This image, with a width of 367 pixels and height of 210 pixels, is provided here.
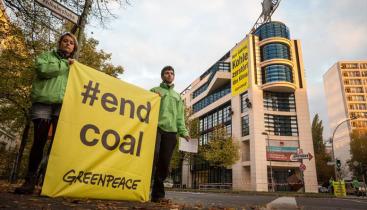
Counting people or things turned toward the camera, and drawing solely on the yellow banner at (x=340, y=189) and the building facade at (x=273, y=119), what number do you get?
2

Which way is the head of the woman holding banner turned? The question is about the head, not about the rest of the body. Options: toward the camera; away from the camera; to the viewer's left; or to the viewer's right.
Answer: toward the camera

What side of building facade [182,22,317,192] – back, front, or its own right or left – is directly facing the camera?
front

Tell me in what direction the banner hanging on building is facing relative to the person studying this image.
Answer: facing the viewer and to the left of the viewer

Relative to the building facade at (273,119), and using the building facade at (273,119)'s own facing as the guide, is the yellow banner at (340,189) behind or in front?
in front

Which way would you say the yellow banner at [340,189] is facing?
toward the camera

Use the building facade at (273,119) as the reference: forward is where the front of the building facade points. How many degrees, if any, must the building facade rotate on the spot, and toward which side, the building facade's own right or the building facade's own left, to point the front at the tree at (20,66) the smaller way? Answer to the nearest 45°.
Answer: approximately 45° to the building facade's own right

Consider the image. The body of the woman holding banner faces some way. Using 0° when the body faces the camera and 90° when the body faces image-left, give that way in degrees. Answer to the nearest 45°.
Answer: approximately 315°

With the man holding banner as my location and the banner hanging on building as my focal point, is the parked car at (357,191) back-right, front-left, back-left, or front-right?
front-right
